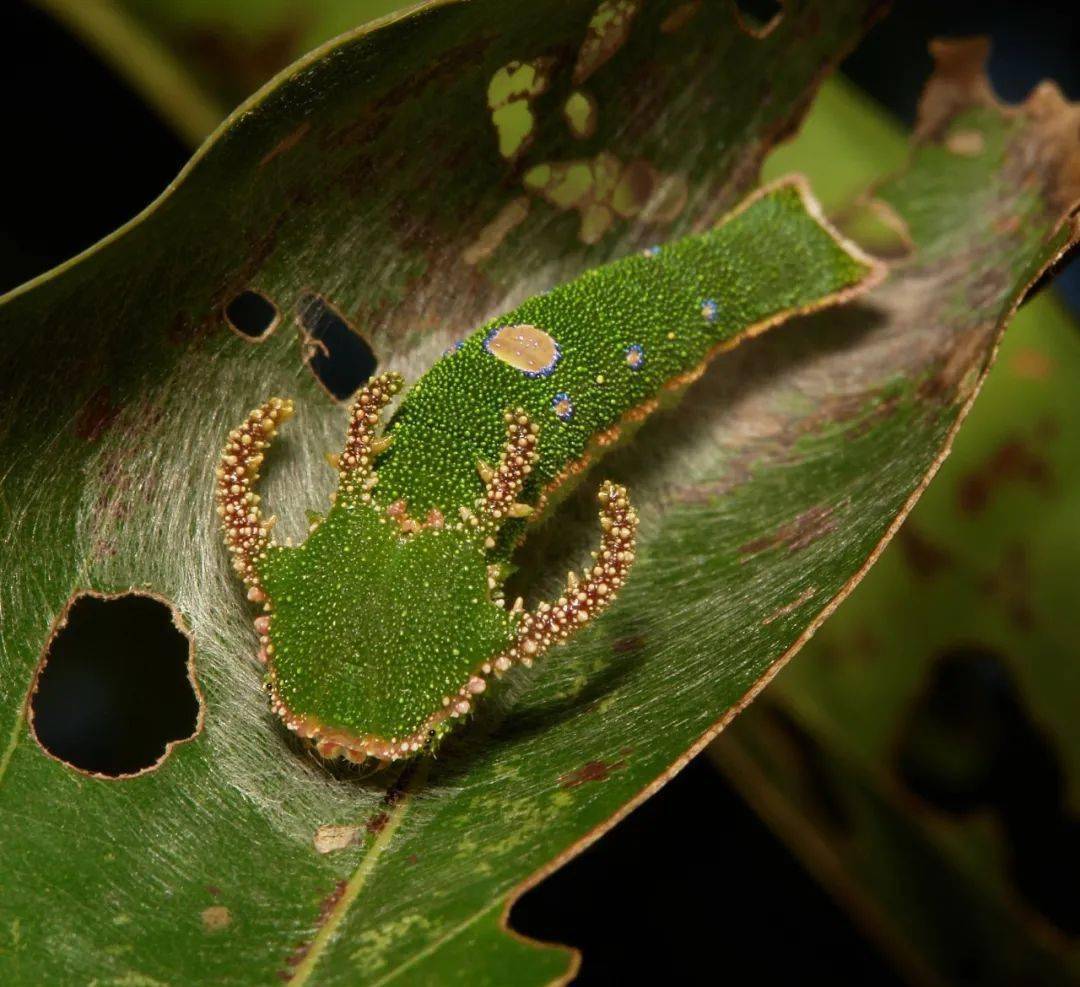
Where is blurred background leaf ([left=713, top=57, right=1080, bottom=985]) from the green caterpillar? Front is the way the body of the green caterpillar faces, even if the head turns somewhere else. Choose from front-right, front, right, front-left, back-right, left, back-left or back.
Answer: back
